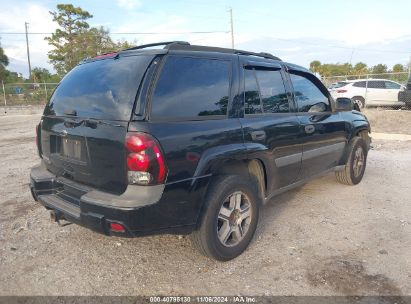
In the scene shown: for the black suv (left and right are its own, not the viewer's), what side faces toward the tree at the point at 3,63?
left

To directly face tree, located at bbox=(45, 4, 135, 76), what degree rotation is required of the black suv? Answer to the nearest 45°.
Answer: approximately 45° to its left

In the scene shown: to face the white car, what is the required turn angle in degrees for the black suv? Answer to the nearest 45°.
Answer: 0° — it already faces it

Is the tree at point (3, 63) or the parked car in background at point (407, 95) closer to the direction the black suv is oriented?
the parked car in background

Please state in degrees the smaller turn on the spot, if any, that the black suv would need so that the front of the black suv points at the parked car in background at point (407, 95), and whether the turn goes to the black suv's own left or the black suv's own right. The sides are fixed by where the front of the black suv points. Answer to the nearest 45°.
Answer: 0° — it already faces it

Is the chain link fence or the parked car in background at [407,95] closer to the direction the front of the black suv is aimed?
the parked car in background

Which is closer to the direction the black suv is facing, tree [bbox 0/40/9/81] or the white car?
the white car

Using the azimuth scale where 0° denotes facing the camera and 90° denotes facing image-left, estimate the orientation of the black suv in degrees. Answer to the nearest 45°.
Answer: approximately 225°

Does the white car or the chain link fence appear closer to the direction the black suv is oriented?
the white car
